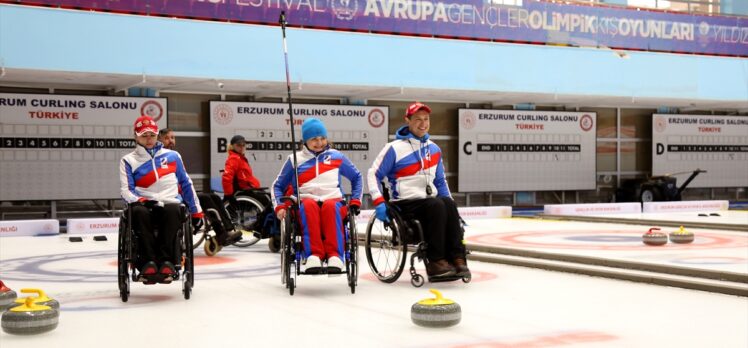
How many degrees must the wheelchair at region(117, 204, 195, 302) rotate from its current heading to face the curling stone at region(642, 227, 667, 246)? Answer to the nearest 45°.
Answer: approximately 90° to its left

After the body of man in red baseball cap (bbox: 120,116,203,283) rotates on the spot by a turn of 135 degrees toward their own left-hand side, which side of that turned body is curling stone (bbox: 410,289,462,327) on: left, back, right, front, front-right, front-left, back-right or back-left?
right

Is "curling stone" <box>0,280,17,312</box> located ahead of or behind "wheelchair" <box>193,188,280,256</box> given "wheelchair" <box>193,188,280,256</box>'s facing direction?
ahead

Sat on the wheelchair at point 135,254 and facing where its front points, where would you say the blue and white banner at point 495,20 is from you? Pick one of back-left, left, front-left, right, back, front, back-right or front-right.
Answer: back-left

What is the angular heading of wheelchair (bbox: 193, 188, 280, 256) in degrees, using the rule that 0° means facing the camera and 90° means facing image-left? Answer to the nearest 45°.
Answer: approximately 45°

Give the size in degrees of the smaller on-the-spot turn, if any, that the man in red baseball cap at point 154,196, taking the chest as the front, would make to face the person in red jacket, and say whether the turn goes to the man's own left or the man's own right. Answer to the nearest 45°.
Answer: approximately 180°

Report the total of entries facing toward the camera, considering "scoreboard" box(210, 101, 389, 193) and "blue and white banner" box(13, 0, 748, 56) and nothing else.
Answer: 2
